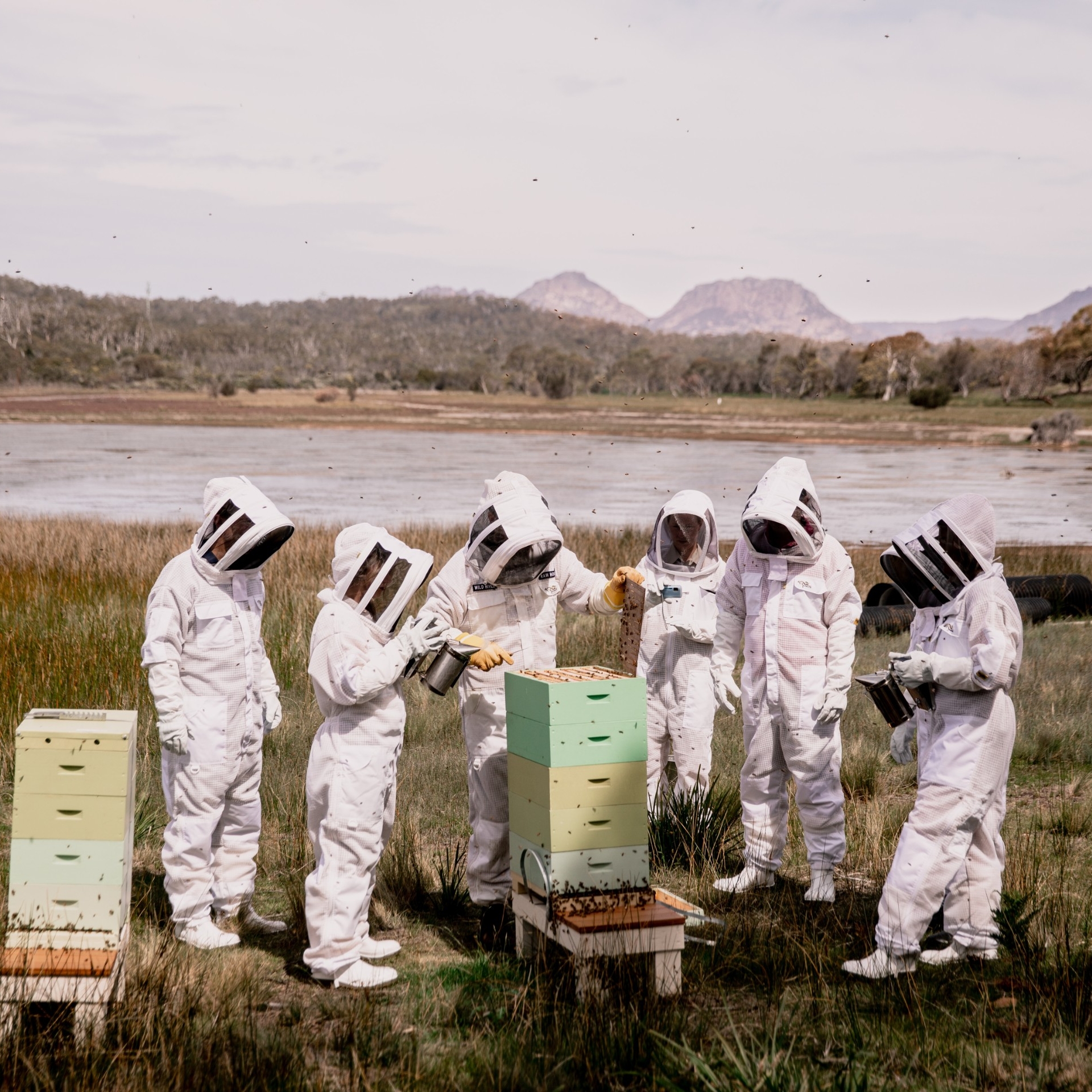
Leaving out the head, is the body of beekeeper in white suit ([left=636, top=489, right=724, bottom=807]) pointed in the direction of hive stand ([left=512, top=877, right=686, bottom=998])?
yes

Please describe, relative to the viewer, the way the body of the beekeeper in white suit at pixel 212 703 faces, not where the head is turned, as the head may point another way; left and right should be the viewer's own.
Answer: facing the viewer and to the right of the viewer

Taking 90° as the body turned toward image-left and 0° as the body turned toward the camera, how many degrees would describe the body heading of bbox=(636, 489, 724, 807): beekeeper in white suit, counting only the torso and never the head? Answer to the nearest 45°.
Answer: approximately 0°

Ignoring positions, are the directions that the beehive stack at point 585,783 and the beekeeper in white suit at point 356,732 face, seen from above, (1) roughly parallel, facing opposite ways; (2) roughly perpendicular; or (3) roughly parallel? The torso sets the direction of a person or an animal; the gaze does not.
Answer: roughly perpendicular

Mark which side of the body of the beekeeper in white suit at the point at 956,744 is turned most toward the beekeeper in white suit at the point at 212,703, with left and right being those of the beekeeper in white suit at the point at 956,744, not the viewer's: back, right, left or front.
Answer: front

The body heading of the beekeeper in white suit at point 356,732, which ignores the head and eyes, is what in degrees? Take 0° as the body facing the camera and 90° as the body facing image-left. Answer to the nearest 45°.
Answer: approximately 270°

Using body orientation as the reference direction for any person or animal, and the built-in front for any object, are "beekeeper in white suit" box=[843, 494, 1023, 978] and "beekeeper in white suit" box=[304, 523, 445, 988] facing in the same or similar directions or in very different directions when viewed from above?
very different directions

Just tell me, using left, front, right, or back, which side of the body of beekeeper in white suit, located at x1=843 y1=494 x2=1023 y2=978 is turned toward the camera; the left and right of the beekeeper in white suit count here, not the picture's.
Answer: left

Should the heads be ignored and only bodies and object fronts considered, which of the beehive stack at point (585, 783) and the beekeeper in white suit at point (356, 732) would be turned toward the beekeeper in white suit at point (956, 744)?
the beekeeper in white suit at point (356, 732)

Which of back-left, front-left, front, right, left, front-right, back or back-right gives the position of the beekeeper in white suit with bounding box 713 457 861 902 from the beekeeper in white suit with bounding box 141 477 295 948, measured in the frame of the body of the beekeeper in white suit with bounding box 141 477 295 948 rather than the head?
front-left
